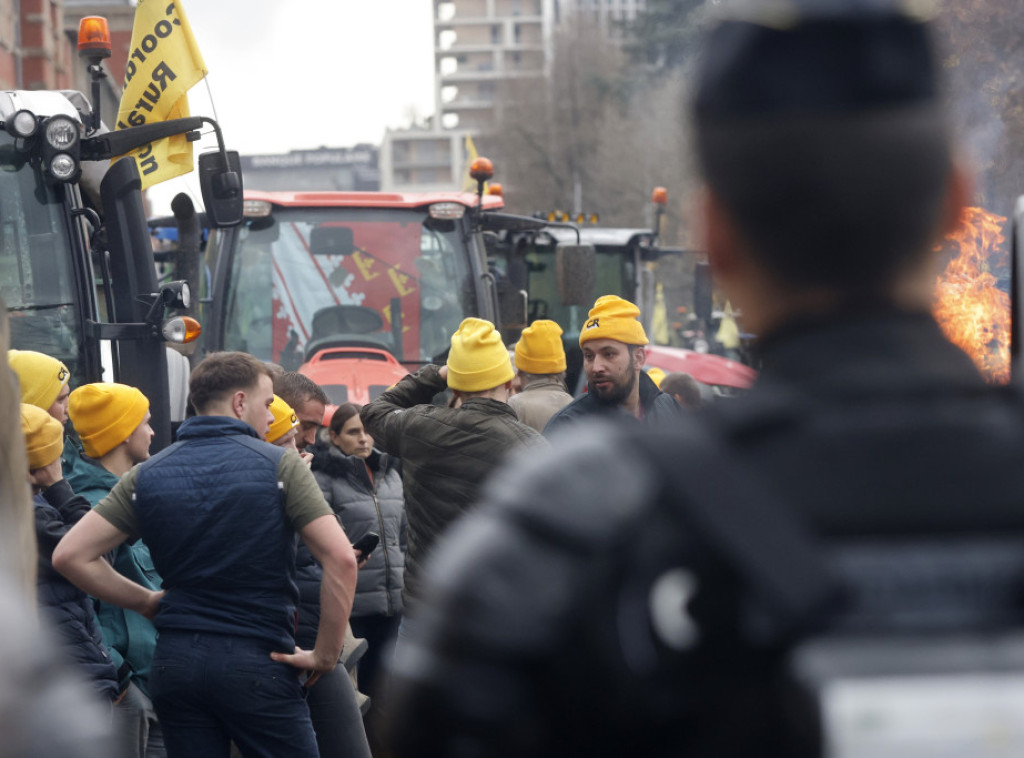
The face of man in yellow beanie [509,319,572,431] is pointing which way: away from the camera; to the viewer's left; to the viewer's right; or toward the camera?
away from the camera

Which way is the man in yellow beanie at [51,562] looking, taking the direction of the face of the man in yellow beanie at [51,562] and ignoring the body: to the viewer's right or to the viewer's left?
to the viewer's right

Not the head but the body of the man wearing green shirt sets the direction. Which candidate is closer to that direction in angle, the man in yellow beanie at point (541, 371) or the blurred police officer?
the man in yellow beanie

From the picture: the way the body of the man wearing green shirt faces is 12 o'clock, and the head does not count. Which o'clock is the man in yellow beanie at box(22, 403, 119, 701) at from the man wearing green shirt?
The man in yellow beanie is roughly at 10 o'clock from the man wearing green shirt.

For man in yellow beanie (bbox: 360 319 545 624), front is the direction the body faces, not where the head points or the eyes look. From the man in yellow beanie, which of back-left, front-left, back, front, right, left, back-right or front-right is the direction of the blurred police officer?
back

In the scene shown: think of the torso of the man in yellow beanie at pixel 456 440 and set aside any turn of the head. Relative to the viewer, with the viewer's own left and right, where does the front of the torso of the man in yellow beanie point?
facing away from the viewer

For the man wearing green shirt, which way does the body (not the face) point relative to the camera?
away from the camera

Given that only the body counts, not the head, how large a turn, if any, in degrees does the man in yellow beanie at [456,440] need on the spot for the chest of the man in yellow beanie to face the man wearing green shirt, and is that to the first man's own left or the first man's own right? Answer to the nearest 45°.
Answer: approximately 135° to the first man's own left

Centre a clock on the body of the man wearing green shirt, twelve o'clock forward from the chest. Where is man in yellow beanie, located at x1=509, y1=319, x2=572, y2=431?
The man in yellow beanie is roughly at 1 o'clock from the man wearing green shirt.

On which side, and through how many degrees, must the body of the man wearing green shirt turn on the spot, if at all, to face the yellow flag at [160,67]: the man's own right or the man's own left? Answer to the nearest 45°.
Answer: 0° — they already face it
